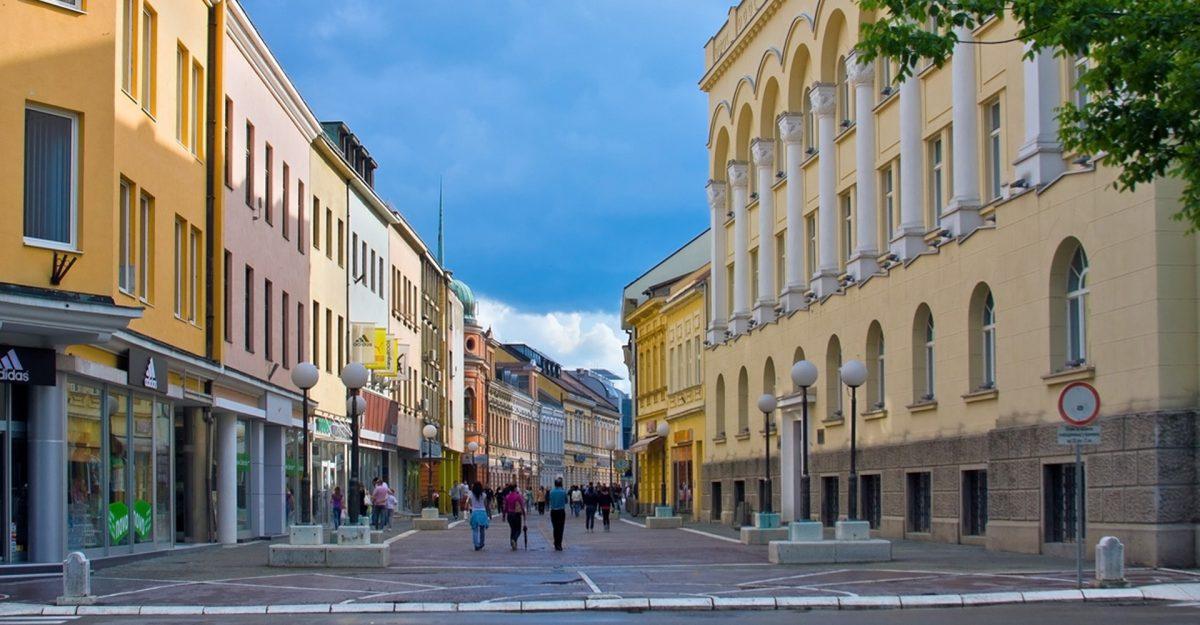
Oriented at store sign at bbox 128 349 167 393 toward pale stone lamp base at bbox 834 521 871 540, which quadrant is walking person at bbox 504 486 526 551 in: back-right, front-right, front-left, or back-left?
front-left

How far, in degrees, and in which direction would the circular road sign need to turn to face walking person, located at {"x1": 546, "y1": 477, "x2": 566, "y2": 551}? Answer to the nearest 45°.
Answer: approximately 135° to its right

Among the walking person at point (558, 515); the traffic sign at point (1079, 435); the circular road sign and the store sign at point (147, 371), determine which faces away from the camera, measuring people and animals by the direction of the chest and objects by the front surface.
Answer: the walking person

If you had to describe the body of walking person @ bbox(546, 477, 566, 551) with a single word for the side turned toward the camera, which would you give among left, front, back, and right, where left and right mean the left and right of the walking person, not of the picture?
back

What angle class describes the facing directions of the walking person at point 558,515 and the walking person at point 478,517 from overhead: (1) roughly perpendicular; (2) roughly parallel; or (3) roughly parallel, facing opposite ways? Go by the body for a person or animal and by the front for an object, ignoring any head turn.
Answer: roughly parallel

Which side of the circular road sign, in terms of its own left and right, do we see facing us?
front

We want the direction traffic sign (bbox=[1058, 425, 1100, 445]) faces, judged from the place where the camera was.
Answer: facing the viewer

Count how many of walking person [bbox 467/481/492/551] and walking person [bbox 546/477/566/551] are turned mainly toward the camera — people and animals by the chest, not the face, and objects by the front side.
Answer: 0

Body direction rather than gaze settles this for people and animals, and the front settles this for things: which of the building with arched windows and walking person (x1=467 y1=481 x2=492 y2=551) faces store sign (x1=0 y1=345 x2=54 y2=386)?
the building with arched windows

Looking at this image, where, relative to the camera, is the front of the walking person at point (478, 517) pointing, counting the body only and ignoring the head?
away from the camera

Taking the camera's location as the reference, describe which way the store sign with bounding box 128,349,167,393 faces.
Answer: facing the viewer and to the right of the viewer

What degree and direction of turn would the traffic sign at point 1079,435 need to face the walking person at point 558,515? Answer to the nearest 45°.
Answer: approximately 135° to its right

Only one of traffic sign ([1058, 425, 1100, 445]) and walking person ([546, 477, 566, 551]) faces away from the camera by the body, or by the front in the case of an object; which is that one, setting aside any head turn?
the walking person

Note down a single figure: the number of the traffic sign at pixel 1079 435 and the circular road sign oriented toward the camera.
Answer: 2
